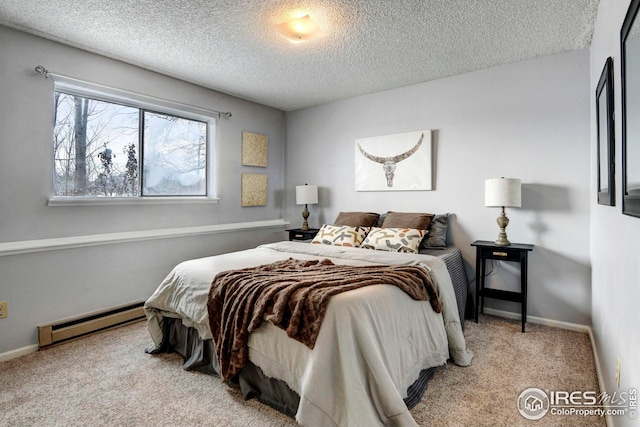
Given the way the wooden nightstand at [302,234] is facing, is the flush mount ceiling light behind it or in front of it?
in front

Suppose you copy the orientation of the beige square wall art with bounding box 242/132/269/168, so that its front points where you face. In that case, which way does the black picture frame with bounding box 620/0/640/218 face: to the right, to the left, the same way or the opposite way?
the opposite way

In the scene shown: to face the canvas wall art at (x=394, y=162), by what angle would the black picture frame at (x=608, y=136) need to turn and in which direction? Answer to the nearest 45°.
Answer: approximately 45° to its right

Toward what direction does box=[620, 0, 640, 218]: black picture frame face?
to the viewer's left

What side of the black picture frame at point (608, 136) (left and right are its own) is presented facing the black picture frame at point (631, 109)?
left

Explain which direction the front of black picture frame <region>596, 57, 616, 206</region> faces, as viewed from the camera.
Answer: facing to the left of the viewer

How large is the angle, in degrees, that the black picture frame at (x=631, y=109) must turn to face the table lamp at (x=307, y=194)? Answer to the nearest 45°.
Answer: approximately 45° to its right

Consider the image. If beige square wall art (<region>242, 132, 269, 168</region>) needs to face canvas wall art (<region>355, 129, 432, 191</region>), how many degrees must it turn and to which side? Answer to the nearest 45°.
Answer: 0° — it already faces it

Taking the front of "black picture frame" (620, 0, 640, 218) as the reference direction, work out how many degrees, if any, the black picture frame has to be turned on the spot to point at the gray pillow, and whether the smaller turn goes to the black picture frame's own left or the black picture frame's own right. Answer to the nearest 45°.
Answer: approximately 45° to the black picture frame's own right

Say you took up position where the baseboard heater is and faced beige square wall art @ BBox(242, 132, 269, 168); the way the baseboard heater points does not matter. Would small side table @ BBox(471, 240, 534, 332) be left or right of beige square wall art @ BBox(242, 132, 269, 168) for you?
right

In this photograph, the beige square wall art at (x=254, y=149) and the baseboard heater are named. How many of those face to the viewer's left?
0

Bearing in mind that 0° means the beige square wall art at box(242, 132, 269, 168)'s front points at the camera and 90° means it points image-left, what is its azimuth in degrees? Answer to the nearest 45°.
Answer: approximately 315°

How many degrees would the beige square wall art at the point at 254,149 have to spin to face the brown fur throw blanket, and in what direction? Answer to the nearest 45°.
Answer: approximately 45° to its right

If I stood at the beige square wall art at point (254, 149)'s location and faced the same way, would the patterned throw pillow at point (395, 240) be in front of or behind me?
in front

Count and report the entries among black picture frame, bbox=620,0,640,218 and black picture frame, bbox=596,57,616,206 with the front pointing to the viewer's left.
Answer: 2
